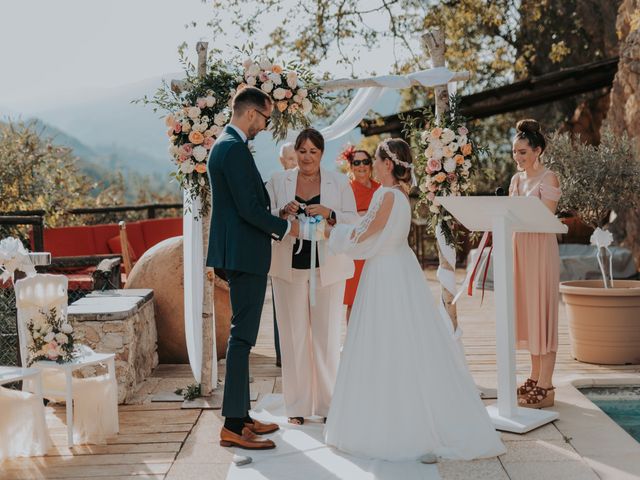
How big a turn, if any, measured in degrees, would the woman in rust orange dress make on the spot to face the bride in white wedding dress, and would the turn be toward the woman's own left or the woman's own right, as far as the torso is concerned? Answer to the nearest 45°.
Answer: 0° — they already face them

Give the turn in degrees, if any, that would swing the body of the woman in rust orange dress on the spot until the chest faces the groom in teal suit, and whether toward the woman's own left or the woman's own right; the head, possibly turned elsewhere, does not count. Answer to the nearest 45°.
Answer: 0° — they already face them

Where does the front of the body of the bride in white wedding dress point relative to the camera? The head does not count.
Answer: to the viewer's left

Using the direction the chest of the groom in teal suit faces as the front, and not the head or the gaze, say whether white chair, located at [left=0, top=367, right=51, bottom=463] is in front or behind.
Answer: behind

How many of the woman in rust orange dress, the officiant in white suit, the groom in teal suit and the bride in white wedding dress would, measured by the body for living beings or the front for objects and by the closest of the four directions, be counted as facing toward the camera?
2

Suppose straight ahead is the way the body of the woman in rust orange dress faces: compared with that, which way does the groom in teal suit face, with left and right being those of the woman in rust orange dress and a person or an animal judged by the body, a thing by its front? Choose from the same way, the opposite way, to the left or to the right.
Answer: to the left

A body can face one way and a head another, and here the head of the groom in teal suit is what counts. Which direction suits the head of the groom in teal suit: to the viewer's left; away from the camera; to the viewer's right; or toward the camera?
to the viewer's right

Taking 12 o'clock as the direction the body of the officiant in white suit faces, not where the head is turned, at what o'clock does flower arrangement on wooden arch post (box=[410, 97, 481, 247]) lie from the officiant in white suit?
The flower arrangement on wooden arch post is roughly at 8 o'clock from the officiant in white suit.

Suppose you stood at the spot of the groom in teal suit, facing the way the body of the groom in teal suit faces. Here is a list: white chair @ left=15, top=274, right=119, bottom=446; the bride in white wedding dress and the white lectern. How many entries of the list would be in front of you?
2

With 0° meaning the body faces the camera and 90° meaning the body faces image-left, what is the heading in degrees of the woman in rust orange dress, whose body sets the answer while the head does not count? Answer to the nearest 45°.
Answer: approximately 0°

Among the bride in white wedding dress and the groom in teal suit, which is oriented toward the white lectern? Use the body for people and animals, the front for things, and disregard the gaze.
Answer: the groom in teal suit

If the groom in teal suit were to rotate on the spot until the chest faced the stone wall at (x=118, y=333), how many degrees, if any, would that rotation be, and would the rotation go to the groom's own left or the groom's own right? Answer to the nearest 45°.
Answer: approximately 135° to the groom's own left

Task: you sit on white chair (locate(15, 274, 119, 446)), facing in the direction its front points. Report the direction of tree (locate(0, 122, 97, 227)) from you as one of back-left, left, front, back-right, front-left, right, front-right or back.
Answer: back-left
